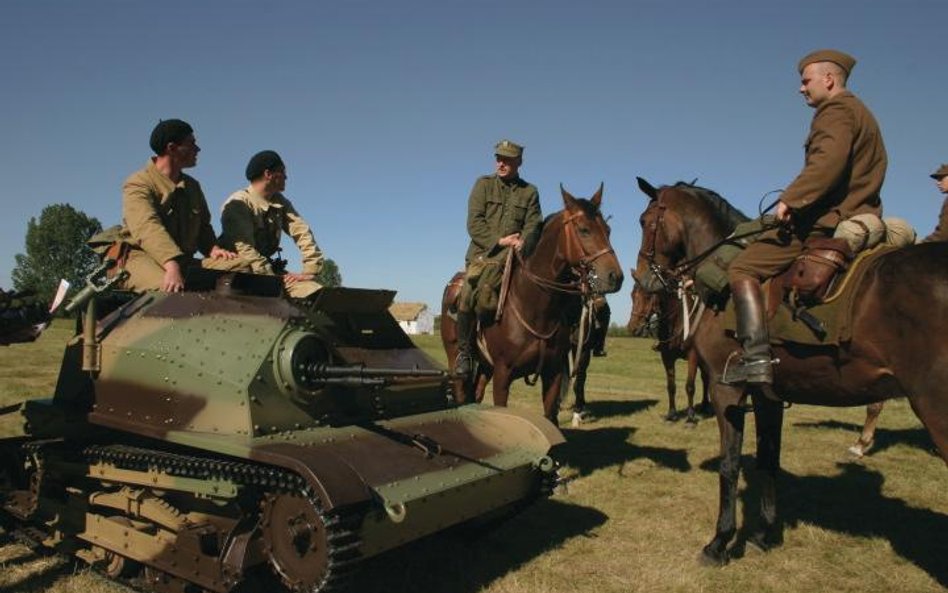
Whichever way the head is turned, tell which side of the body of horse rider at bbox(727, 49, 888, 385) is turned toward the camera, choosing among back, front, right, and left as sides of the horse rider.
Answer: left

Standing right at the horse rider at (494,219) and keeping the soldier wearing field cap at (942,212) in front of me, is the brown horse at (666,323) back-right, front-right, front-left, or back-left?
front-left

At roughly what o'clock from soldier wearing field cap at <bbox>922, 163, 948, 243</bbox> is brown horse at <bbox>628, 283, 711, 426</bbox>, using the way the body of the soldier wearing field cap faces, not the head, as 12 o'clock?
The brown horse is roughly at 1 o'clock from the soldier wearing field cap.

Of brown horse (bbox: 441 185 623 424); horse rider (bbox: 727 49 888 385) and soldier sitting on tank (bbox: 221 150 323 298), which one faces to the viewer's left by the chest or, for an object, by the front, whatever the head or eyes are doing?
the horse rider

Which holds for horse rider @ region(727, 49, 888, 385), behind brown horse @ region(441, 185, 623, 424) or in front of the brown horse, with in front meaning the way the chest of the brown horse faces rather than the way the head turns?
in front

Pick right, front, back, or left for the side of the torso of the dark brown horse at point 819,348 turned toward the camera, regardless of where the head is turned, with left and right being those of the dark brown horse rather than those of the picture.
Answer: left

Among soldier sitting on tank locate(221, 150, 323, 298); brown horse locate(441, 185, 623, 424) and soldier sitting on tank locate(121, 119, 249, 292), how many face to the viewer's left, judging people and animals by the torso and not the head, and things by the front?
0

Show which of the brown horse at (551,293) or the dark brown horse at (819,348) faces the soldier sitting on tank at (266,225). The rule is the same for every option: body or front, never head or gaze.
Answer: the dark brown horse

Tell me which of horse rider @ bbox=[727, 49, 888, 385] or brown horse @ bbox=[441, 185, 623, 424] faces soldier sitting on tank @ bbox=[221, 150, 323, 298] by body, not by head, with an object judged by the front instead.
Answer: the horse rider

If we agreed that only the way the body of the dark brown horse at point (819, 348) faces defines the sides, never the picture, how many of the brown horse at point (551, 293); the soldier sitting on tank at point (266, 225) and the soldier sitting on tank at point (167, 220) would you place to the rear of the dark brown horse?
0

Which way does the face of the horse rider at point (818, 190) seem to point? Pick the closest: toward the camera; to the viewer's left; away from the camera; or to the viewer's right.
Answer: to the viewer's left

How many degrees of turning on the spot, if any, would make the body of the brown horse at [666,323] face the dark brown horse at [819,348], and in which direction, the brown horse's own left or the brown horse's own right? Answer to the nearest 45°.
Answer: approximately 45° to the brown horse's own left

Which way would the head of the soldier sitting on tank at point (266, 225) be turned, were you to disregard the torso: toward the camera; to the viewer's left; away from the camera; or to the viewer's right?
to the viewer's right

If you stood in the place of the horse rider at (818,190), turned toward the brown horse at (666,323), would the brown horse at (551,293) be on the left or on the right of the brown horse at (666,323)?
left

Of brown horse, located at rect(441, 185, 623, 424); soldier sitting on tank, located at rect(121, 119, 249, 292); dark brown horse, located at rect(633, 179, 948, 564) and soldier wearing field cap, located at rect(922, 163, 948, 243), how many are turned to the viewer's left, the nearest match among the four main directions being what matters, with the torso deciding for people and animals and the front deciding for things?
2

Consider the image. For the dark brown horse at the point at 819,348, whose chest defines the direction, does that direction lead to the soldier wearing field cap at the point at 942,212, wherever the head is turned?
no

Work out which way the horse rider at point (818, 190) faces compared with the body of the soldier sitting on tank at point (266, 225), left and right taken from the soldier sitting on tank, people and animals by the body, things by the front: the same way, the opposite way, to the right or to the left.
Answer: the opposite way
